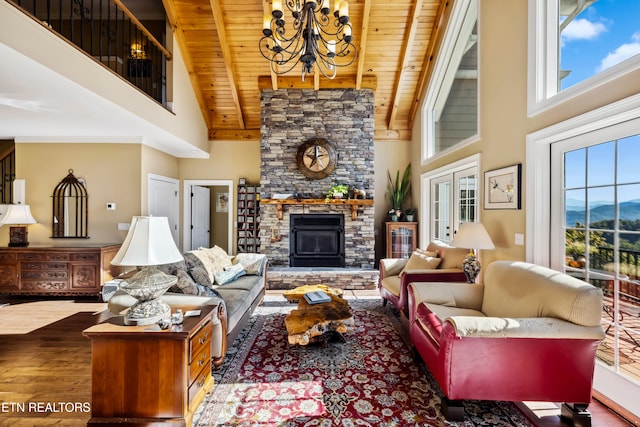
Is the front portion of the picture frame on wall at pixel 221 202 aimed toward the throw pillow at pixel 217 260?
yes

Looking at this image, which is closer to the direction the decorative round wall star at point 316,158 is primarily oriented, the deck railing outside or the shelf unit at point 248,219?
the deck railing outside

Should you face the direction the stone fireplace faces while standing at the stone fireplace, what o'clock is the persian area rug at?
The persian area rug is roughly at 12 o'clock from the stone fireplace.

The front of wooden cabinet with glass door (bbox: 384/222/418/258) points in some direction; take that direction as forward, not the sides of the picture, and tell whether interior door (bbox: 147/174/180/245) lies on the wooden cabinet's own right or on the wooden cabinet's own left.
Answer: on the wooden cabinet's own right

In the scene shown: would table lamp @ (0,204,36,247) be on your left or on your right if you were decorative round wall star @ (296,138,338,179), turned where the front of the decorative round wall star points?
on your right

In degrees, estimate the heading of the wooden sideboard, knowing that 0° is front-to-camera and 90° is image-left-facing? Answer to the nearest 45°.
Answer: approximately 0°

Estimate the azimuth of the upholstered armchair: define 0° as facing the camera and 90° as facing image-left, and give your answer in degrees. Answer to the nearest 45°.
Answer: approximately 45°

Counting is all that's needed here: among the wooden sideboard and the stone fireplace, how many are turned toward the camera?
2

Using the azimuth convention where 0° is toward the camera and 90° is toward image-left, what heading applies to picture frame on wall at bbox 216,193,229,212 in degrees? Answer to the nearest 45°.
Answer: approximately 0°
